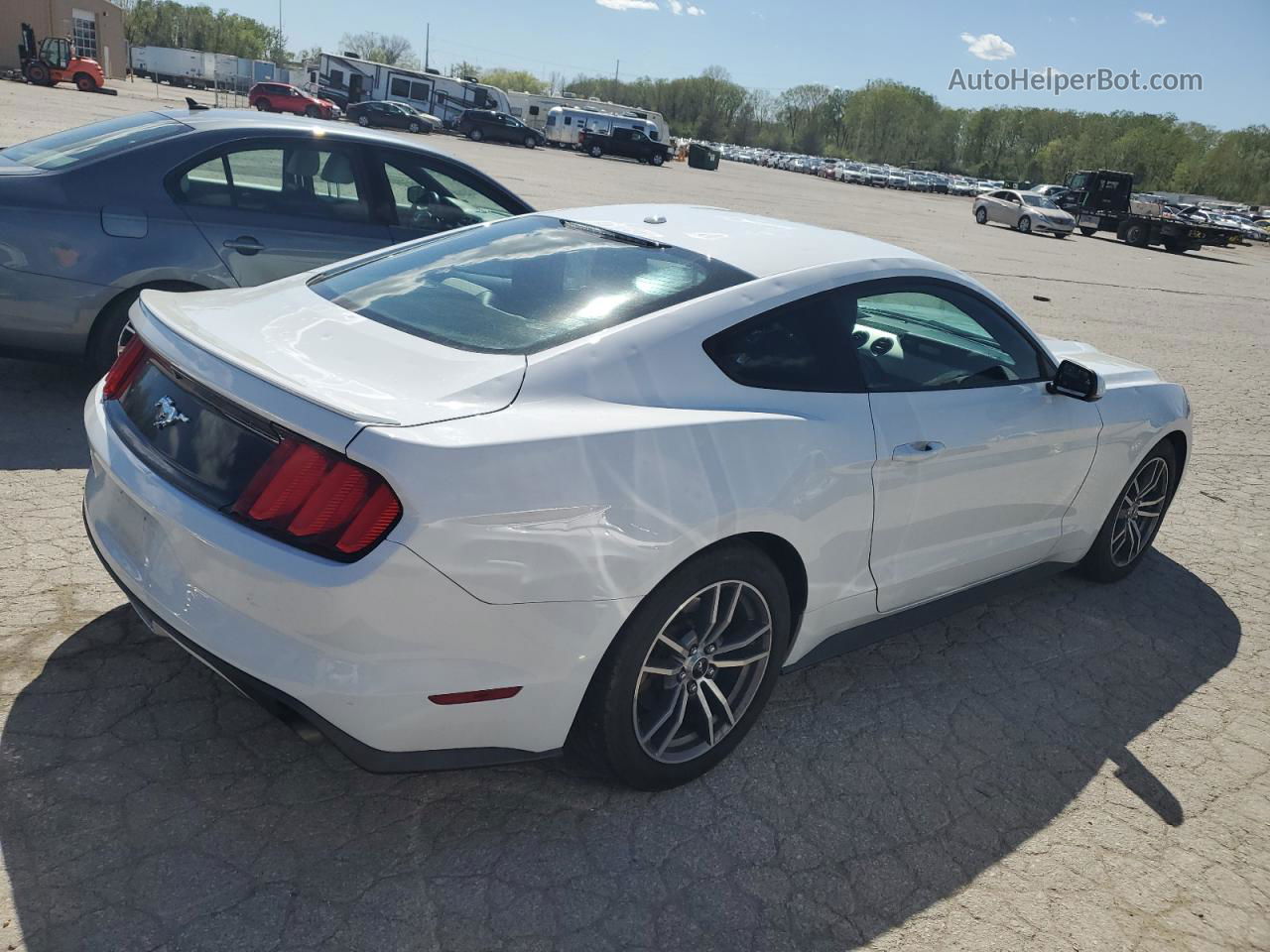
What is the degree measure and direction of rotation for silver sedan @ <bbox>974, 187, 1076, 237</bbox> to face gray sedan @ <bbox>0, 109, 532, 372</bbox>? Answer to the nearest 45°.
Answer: approximately 45° to its right

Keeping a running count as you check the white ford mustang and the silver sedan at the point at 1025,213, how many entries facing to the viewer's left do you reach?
0

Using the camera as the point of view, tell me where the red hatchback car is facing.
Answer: facing the viewer and to the right of the viewer

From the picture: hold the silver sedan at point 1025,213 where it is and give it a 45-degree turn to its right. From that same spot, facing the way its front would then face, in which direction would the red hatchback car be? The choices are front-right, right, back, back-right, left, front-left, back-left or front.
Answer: right

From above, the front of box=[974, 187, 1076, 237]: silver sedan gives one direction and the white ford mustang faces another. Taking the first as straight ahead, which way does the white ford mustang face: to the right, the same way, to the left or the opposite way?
to the left

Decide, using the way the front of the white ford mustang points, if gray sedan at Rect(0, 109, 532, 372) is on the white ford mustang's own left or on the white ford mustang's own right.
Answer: on the white ford mustang's own left

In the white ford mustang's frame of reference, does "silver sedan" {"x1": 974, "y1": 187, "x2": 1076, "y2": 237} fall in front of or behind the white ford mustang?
in front

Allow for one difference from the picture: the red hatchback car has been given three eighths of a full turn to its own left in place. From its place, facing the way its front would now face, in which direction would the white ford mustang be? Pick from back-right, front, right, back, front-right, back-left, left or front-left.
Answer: back

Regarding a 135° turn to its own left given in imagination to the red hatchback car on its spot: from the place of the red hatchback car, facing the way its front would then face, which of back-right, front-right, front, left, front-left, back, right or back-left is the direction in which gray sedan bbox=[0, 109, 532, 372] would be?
back

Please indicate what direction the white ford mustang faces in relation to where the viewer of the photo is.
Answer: facing away from the viewer and to the right of the viewer
